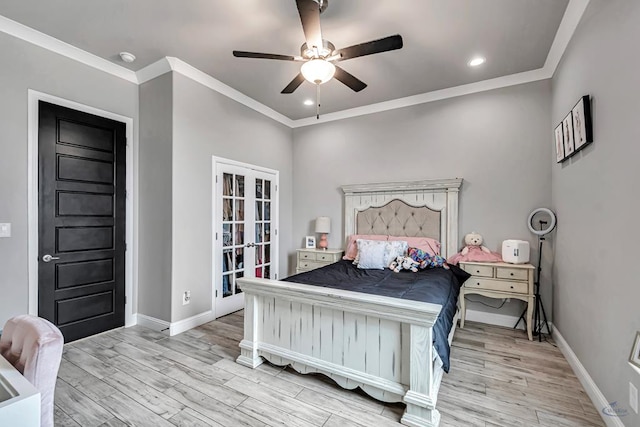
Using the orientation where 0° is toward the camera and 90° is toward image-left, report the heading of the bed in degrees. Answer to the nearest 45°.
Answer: approximately 45°

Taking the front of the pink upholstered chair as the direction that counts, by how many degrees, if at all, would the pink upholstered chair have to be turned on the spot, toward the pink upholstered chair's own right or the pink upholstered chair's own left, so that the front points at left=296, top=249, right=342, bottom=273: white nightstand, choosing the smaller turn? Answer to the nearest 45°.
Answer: approximately 180°

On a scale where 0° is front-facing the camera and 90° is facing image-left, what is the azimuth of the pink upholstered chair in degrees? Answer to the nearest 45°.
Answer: approximately 45°

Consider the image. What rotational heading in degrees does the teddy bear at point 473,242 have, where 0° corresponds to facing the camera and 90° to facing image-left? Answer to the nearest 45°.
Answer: approximately 0°

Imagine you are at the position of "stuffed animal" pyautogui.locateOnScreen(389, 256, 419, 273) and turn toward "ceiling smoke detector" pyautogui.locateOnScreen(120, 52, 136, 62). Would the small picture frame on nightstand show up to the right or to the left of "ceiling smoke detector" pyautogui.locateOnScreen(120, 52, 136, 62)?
right

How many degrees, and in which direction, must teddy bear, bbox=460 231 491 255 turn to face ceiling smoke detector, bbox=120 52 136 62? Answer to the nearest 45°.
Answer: approximately 45° to its right

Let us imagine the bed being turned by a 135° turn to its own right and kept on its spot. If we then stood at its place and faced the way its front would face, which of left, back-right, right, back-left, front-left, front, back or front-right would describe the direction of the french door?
front-left

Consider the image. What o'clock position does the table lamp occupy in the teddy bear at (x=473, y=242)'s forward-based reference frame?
The table lamp is roughly at 3 o'clock from the teddy bear.
